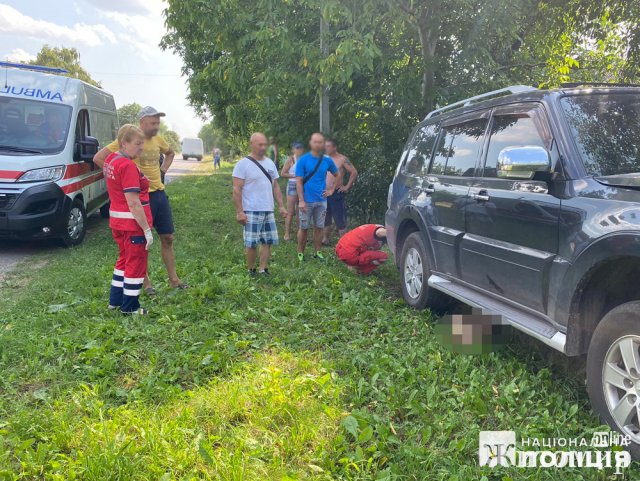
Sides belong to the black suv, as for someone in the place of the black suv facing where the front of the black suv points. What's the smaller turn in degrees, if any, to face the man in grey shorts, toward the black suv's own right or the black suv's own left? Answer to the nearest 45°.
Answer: approximately 180°

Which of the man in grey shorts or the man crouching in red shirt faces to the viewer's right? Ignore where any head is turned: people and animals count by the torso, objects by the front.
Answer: the man crouching in red shirt

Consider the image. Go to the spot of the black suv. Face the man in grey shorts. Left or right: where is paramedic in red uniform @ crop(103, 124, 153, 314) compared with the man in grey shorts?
left

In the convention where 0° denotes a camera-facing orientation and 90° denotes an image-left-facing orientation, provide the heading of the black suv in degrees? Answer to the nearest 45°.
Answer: approximately 315°

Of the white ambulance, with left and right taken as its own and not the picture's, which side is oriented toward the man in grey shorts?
left

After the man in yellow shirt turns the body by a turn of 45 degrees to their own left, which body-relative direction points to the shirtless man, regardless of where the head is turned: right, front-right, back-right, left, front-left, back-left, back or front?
front-left

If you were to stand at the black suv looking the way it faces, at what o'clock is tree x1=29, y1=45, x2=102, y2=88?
The tree is roughly at 6 o'clock from the black suv.

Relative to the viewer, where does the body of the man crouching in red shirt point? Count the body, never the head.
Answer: to the viewer's right

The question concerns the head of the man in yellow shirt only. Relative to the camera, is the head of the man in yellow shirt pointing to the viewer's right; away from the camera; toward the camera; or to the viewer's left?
to the viewer's right

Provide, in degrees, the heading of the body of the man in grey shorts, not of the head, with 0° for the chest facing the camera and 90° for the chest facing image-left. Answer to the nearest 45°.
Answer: approximately 0°

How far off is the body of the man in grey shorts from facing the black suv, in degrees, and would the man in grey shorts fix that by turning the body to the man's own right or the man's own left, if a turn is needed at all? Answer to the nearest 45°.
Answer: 0° — they already face it

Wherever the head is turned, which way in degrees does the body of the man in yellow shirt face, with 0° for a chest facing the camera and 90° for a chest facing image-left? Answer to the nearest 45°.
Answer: approximately 315°

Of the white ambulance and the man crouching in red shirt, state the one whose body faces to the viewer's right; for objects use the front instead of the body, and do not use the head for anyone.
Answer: the man crouching in red shirt
